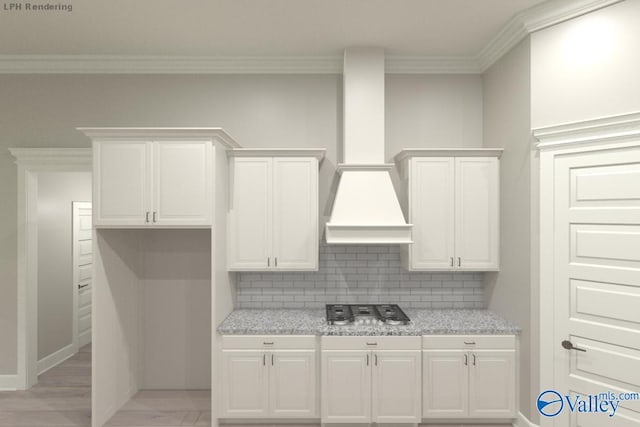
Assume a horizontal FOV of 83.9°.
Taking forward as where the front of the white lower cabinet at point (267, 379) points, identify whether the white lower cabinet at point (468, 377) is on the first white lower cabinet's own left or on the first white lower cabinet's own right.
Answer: on the first white lower cabinet's own left

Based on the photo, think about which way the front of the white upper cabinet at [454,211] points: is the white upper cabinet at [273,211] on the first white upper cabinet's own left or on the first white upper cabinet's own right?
on the first white upper cabinet's own right

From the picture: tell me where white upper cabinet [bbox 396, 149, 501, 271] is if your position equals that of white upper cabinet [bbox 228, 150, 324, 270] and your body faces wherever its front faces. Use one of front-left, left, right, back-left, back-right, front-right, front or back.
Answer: left

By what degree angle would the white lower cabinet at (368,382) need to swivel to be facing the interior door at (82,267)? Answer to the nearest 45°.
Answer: approximately 90° to its right

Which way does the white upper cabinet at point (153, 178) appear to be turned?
toward the camera

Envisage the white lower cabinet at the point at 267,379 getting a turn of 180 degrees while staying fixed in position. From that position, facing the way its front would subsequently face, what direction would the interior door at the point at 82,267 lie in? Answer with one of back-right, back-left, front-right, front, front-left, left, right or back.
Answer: front-left

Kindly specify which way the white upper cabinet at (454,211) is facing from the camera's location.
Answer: facing the viewer

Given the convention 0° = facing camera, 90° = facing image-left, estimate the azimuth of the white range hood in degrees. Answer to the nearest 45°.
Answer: approximately 0°

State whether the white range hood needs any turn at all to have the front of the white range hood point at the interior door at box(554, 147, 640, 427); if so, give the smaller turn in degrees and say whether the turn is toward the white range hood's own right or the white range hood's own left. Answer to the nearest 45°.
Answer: approximately 90° to the white range hood's own left

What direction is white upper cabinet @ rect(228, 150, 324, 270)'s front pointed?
toward the camera

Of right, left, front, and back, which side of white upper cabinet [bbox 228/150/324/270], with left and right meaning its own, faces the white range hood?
left

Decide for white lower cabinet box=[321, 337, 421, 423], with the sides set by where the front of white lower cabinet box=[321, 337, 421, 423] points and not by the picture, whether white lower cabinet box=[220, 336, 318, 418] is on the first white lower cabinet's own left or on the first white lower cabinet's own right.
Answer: on the first white lower cabinet's own right

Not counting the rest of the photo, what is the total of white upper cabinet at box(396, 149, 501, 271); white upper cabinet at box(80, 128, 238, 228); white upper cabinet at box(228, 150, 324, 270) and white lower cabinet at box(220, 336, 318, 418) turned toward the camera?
4
